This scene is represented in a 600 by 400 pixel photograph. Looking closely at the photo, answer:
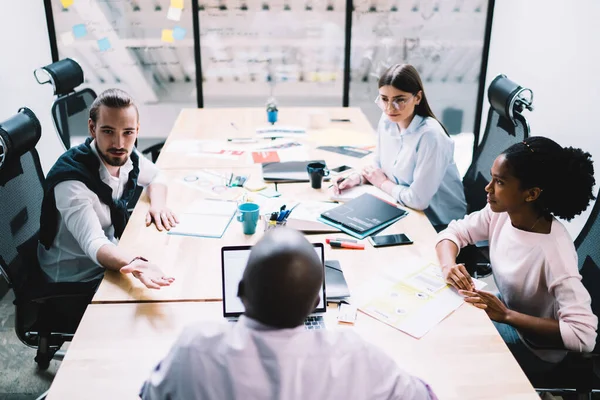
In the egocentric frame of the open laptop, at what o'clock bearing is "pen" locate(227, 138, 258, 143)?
The pen is roughly at 6 o'clock from the open laptop.

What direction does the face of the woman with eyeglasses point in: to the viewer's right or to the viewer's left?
to the viewer's left

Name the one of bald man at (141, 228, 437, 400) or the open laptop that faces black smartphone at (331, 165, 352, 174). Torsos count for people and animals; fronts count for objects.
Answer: the bald man

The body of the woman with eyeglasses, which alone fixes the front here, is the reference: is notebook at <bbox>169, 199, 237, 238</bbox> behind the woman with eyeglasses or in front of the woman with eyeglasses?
in front

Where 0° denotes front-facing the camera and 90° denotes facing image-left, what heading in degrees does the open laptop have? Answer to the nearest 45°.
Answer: approximately 0°

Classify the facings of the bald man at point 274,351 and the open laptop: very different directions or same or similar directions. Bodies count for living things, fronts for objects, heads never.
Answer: very different directions

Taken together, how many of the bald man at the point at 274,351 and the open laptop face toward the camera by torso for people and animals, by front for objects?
1

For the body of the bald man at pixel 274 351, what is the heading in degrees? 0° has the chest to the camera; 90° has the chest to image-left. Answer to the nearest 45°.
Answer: approximately 180°

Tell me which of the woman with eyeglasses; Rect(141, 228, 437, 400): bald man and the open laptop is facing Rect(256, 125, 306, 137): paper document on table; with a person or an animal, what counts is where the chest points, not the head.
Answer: the bald man

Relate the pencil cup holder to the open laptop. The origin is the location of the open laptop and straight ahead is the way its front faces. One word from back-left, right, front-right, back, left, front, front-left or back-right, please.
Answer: back

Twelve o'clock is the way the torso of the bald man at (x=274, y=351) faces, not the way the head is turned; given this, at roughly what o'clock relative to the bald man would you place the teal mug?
The teal mug is roughly at 12 o'clock from the bald man.
